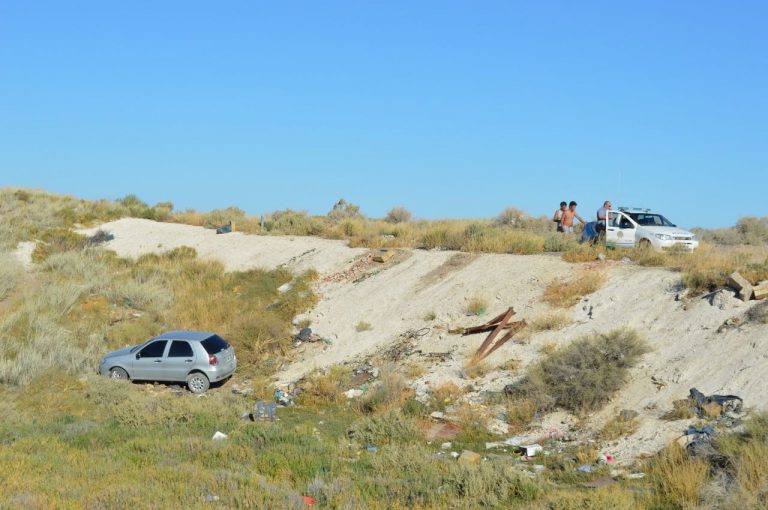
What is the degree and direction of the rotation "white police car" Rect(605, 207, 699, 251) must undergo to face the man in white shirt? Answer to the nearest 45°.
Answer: approximately 180°

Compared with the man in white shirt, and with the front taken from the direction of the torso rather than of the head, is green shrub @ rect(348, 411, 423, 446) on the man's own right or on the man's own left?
on the man's own right

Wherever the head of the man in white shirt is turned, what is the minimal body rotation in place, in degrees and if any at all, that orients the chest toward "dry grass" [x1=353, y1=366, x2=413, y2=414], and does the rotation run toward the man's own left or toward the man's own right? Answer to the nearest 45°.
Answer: approximately 90° to the man's own right

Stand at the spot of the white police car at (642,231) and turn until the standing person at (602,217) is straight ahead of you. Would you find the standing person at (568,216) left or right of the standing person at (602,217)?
right

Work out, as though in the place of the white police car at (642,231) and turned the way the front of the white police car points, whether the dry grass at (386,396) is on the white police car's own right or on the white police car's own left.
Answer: on the white police car's own right

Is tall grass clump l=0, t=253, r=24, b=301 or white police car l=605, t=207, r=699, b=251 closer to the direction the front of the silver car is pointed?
the tall grass clump

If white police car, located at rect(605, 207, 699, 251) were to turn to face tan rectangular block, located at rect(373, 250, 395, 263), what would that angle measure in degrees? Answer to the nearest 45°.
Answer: approximately 135° to its right

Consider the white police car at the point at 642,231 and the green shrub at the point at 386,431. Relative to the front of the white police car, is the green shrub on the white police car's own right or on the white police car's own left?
on the white police car's own right

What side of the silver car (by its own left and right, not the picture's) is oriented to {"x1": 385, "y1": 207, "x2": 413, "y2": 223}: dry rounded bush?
right

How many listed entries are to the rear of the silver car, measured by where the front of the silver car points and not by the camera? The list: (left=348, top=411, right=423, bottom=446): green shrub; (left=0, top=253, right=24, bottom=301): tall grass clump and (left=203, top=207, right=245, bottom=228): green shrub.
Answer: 1

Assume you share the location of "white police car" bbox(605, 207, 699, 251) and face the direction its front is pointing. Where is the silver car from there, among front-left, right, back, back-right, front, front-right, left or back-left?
right

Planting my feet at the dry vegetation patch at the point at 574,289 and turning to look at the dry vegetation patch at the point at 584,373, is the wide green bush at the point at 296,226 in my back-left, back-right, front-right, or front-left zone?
back-right
